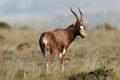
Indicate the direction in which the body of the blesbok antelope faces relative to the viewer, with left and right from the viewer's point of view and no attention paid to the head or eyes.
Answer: facing away from the viewer and to the right of the viewer

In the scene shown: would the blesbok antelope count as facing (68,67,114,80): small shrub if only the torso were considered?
no
